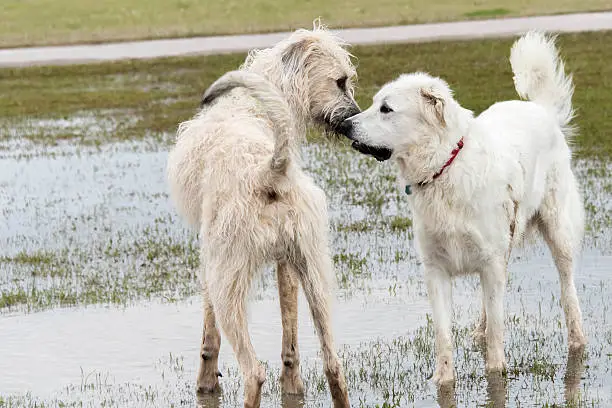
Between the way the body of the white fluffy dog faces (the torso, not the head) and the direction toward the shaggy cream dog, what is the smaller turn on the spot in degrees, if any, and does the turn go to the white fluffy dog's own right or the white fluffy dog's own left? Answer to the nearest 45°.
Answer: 0° — it already faces it

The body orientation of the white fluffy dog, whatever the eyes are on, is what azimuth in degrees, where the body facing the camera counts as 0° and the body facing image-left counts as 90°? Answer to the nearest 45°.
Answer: approximately 45°
